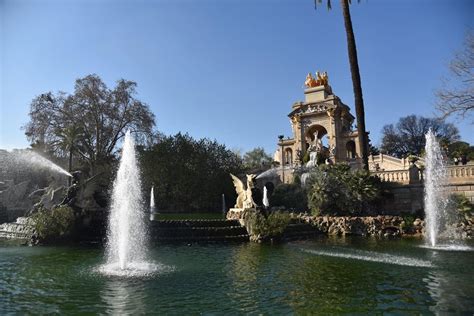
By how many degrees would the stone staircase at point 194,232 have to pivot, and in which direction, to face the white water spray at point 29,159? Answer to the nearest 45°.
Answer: approximately 135° to its right

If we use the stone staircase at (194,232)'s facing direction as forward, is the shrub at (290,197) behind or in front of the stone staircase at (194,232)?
behind

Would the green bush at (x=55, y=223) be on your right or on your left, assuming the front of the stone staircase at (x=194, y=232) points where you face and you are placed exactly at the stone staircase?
on your right

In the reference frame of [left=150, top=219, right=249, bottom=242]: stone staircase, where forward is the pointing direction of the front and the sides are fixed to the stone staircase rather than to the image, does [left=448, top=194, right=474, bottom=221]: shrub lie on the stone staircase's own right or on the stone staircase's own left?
on the stone staircase's own left

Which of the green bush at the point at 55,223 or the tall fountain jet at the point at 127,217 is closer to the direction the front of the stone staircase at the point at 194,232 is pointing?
the tall fountain jet

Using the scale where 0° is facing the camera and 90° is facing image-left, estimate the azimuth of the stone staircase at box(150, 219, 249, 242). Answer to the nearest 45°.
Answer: approximately 0°

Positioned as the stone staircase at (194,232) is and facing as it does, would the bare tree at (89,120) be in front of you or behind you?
behind

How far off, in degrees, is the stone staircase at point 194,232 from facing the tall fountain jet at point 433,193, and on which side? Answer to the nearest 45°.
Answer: approximately 90° to its left

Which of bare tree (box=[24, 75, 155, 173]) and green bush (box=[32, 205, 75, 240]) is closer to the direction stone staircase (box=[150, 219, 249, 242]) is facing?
the green bush
